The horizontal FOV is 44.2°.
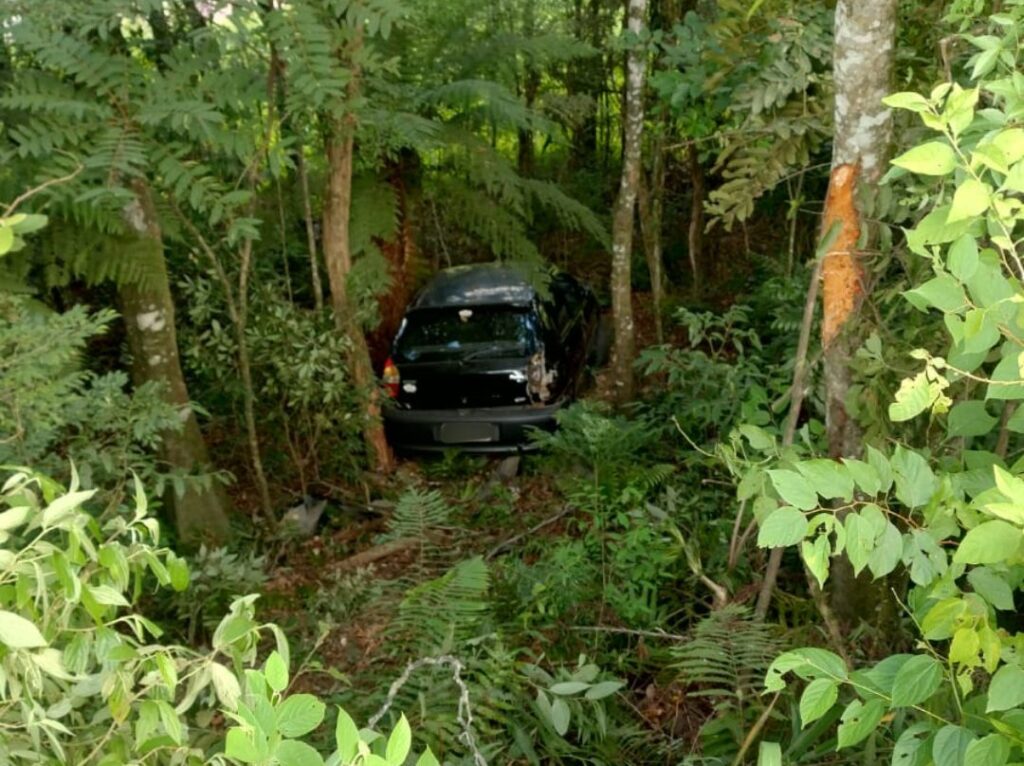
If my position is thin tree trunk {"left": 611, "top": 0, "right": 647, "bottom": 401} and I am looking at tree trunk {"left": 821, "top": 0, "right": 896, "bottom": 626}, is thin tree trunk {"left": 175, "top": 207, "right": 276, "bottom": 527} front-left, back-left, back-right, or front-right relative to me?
front-right

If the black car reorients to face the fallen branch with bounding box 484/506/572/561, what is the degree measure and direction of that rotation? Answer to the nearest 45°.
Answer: approximately 180°

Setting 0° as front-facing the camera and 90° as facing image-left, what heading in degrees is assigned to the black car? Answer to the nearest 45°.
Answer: approximately 180°

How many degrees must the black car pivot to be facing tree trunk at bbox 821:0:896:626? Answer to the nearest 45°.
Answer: approximately 180°

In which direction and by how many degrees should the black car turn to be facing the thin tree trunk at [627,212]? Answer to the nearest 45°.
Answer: approximately 90° to its right

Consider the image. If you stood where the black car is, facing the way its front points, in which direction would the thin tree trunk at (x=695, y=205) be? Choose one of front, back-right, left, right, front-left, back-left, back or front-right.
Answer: front-right

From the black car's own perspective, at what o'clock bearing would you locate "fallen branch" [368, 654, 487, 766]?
The fallen branch is roughly at 6 o'clock from the black car.

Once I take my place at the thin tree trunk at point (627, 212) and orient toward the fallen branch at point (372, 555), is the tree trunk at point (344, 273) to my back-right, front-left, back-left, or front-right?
front-right

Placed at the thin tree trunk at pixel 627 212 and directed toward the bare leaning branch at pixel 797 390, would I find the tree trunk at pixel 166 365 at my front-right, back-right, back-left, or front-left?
front-right

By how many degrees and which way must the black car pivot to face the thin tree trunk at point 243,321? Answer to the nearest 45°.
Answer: approximately 135° to its left

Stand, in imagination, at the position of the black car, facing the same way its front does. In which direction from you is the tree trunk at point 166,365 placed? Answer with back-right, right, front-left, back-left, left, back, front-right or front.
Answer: back-left

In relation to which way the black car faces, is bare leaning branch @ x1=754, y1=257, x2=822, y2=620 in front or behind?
behind
